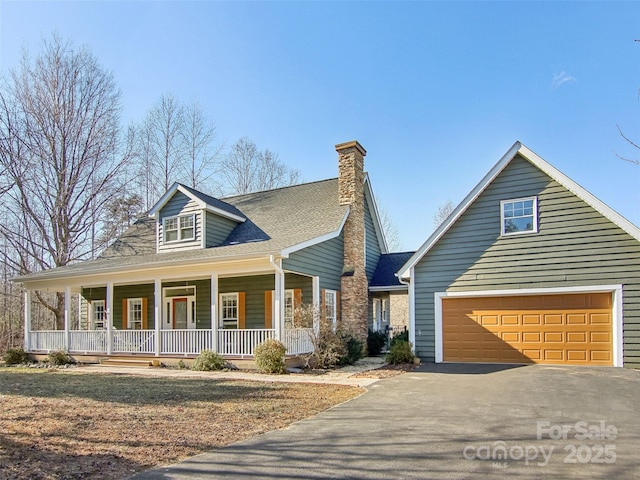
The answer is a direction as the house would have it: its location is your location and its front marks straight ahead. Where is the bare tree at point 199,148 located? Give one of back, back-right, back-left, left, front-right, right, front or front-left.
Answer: back-right

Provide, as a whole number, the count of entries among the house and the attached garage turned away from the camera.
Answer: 0

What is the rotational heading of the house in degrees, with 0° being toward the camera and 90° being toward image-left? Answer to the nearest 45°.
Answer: approximately 45°

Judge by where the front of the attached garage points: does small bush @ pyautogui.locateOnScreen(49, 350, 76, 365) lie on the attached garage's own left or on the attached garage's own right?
on the attached garage's own right

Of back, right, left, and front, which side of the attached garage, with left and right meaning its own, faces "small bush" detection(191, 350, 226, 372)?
right

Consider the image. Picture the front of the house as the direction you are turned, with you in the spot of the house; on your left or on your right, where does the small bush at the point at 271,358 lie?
on your left
